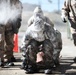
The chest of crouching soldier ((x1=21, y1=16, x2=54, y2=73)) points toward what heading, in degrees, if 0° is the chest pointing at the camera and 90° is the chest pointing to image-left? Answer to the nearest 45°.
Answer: approximately 0°
